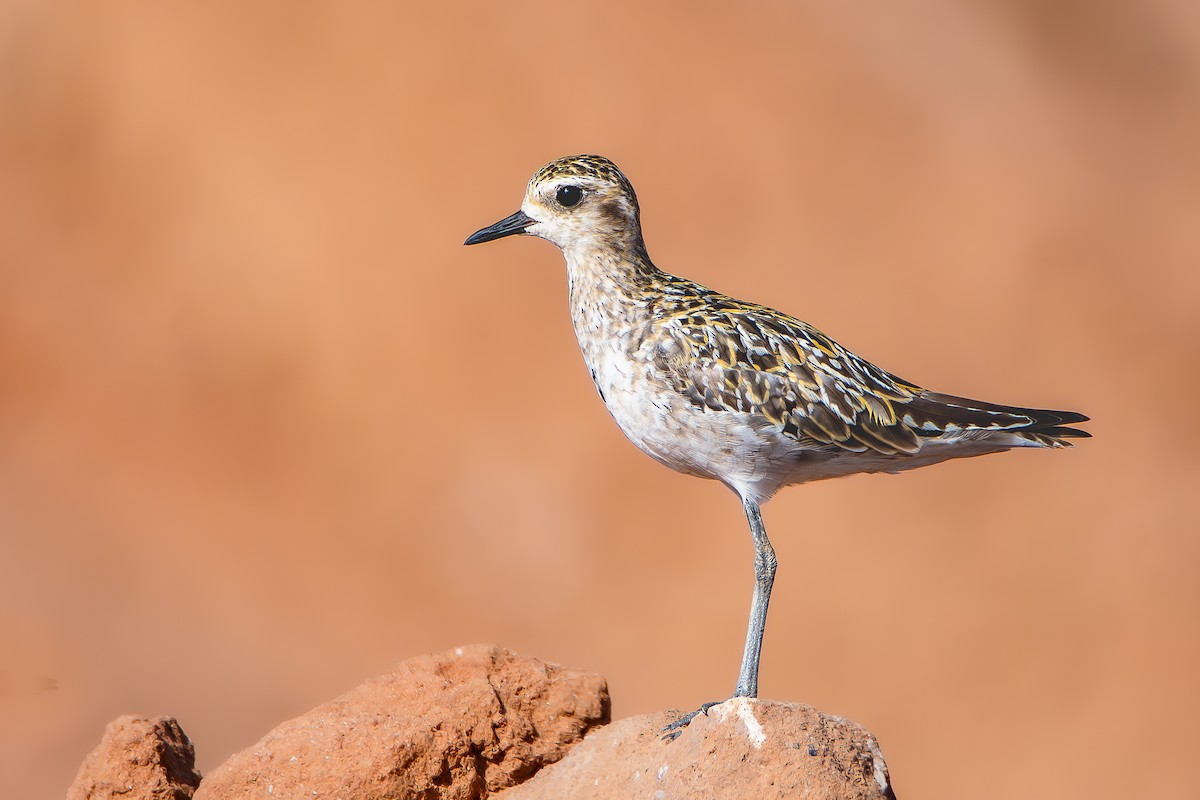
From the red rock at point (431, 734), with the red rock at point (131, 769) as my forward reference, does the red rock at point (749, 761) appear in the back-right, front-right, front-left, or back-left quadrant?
back-left

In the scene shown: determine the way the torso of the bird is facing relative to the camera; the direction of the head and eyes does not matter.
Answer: to the viewer's left

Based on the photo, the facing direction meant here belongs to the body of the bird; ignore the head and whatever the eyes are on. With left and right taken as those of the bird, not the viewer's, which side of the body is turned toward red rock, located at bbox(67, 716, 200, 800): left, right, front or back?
front

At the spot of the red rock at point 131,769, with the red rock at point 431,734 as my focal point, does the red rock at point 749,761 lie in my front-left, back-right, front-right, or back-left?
front-right
